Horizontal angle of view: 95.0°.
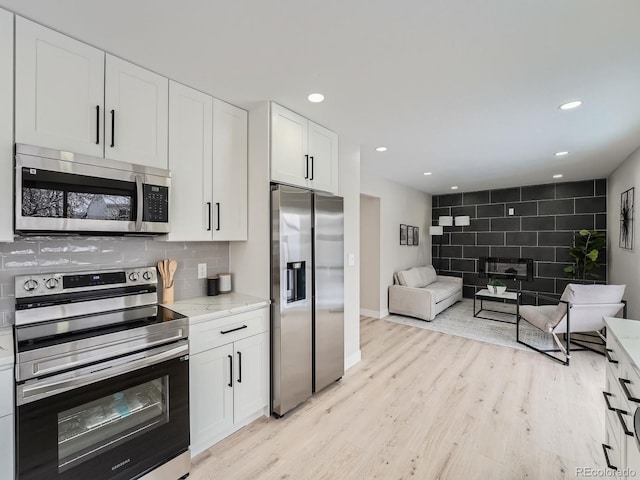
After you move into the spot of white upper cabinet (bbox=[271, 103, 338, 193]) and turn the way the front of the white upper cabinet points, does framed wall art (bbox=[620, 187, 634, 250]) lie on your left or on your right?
on your left

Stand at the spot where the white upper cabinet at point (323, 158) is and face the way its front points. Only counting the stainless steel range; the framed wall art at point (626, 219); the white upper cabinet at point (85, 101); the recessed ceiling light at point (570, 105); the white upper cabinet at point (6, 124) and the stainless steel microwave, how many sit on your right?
4

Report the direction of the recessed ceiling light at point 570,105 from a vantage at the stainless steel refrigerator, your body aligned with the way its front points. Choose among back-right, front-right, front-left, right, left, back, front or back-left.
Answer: front-left

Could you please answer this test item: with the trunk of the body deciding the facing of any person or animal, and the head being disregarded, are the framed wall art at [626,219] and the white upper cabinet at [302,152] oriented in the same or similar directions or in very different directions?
very different directions

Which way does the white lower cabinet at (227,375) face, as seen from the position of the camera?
facing the viewer and to the right of the viewer

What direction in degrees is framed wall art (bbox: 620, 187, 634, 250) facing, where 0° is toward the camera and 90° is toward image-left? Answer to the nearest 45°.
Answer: approximately 90°

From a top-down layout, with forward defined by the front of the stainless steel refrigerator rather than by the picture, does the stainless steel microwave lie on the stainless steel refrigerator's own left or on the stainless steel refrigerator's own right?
on the stainless steel refrigerator's own right

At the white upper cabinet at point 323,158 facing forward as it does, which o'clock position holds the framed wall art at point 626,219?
The framed wall art is roughly at 10 o'clock from the white upper cabinet.

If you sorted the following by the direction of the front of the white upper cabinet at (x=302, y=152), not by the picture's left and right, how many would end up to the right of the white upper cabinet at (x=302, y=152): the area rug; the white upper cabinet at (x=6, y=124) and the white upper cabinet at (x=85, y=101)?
2

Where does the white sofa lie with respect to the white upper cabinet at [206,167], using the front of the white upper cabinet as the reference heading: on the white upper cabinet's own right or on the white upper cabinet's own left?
on the white upper cabinet's own left
